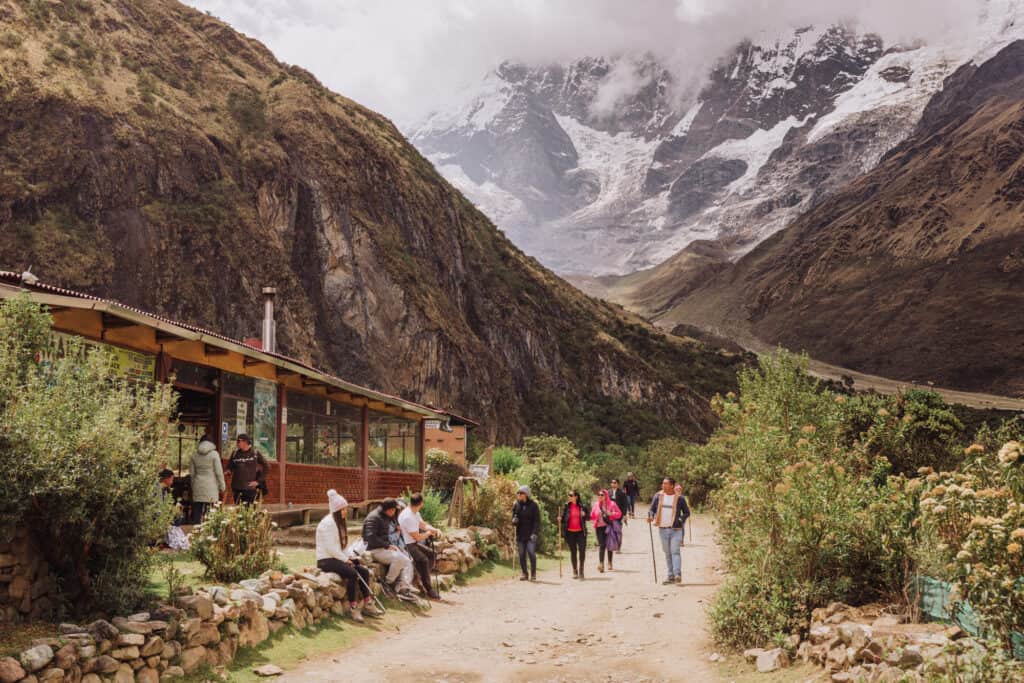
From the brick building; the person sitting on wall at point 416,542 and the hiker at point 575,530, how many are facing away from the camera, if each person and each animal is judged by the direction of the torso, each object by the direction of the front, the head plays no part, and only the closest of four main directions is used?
0

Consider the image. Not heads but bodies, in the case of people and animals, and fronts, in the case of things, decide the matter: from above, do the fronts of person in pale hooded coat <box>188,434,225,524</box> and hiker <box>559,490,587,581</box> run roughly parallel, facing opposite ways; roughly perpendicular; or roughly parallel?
roughly parallel, facing opposite ways

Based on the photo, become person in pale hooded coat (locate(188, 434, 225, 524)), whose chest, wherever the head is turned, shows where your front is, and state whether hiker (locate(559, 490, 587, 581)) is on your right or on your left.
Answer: on your right

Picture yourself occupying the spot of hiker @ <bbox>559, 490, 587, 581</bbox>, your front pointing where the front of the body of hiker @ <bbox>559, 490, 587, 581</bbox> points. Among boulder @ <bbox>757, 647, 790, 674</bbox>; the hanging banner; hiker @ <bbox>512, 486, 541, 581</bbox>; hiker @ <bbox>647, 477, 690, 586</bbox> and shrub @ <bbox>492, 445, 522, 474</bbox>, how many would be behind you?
1

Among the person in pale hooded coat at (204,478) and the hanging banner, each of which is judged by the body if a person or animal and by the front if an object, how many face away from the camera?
1

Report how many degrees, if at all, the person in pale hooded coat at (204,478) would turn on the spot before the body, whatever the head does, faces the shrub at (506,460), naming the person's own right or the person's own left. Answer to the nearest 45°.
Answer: approximately 45° to the person's own right

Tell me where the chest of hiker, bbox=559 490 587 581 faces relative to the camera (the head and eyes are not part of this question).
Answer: toward the camera

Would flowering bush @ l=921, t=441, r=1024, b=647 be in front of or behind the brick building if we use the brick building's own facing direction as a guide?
in front

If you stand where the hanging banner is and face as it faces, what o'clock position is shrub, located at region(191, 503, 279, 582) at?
The shrub is roughly at 1 o'clock from the hanging banner.

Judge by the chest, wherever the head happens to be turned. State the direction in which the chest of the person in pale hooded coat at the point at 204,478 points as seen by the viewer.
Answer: away from the camera

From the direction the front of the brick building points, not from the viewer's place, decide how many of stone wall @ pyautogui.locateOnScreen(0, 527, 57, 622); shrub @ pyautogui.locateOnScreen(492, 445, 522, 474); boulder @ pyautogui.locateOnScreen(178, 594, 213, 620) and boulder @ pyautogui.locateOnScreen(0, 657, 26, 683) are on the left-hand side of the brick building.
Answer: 1

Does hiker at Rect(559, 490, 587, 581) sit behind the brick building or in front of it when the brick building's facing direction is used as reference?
in front

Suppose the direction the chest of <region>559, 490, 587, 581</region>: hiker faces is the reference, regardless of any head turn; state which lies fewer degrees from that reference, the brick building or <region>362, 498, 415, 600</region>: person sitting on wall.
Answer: the person sitting on wall

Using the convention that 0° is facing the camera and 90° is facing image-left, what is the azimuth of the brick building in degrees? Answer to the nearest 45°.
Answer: approximately 315°

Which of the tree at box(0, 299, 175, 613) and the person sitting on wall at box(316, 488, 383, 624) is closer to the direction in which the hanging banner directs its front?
the person sitting on wall

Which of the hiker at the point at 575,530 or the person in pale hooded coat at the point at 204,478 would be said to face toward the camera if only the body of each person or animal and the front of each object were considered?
the hiker

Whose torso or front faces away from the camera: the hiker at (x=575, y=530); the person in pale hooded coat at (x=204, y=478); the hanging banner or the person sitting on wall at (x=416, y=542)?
the person in pale hooded coat

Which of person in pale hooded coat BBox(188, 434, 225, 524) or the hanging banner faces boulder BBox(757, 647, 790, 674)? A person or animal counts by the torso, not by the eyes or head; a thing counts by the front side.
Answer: the hanging banner

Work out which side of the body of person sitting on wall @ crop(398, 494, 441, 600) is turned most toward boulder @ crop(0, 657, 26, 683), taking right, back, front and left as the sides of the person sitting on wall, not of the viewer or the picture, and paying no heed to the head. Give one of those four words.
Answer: right

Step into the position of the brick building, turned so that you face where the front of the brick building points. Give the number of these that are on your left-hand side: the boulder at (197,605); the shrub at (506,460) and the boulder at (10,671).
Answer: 1

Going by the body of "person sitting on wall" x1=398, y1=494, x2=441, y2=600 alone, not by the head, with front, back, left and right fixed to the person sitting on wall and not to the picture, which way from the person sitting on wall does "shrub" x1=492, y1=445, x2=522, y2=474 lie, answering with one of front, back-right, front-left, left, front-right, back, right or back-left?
back-left
